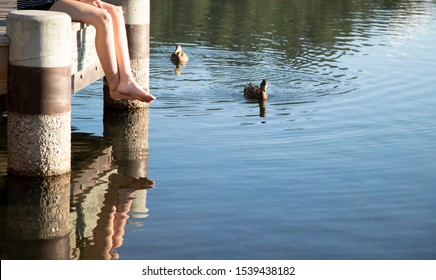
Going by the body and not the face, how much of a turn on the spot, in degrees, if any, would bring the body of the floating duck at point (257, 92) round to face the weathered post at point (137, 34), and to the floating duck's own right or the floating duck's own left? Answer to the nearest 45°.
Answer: approximately 135° to the floating duck's own right

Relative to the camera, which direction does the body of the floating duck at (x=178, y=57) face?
toward the camera

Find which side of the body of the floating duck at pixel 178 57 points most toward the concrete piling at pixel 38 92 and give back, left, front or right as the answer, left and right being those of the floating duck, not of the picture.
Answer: front

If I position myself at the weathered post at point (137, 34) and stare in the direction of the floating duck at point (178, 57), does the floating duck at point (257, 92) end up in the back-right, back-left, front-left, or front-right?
front-right

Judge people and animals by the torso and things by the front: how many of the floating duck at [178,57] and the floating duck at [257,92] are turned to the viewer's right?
1

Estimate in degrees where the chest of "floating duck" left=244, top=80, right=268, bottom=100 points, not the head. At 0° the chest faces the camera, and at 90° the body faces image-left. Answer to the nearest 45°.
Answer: approximately 270°

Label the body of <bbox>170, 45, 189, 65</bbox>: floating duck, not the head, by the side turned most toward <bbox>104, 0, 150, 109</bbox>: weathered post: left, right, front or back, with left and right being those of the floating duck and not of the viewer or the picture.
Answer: front

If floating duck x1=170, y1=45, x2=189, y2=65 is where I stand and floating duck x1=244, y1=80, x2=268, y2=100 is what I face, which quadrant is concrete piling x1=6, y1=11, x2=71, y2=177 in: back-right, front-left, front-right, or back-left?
front-right

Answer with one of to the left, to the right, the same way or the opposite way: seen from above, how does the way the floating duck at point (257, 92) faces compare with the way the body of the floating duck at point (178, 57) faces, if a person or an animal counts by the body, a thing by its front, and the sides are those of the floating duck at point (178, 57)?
to the left

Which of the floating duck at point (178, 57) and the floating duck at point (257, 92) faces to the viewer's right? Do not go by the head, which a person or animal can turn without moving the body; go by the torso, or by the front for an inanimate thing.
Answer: the floating duck at point (257, 92)

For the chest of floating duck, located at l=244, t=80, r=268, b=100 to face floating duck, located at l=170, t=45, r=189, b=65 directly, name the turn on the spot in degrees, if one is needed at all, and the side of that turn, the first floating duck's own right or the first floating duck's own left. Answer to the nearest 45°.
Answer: approximately 135° to the first floating duck's own left

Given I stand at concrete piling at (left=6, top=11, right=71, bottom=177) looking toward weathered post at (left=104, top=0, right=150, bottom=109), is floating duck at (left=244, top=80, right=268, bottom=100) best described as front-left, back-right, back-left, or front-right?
front-right

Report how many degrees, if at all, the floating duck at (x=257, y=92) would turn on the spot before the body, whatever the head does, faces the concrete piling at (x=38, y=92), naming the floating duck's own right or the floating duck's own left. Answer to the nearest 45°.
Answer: approximately 135° to the floating duck's own right
